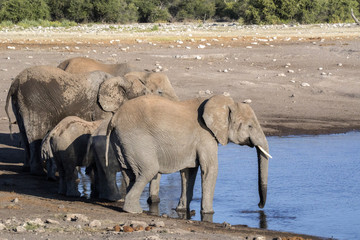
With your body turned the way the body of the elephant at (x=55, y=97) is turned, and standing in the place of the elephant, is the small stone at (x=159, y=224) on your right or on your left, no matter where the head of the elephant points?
on your right

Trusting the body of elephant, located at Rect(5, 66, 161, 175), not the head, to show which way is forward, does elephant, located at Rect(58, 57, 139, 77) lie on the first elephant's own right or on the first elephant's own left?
on the first elephant's own left

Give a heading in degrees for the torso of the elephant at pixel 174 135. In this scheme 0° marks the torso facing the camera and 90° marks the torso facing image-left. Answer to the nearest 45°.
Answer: approximately 270°

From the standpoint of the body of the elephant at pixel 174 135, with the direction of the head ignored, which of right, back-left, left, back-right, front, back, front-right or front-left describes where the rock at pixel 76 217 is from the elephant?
back-right

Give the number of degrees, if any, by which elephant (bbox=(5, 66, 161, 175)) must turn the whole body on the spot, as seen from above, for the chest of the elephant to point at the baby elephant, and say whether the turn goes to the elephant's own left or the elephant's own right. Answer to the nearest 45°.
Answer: approximately 90° to the elephant's own right

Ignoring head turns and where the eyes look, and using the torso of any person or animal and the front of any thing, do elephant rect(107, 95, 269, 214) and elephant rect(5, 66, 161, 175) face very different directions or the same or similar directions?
same or similar directions

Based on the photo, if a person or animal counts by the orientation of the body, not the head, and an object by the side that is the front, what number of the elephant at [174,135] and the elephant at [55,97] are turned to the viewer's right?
2

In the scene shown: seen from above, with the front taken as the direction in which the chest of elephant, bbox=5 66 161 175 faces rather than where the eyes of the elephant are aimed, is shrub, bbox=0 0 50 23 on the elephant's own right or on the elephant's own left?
on the elephant's own left

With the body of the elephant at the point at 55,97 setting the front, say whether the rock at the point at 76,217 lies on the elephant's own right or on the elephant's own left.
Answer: on the elephant's own right

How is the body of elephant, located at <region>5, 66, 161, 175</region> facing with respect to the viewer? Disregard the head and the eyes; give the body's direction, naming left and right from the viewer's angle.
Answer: facing to the right of the viewer

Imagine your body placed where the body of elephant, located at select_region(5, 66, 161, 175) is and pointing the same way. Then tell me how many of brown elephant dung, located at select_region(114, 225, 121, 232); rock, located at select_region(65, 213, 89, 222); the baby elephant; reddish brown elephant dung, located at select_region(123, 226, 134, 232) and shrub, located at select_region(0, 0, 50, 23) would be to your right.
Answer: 4

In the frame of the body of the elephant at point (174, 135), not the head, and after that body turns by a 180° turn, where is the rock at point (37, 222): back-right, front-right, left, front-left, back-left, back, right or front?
front-left

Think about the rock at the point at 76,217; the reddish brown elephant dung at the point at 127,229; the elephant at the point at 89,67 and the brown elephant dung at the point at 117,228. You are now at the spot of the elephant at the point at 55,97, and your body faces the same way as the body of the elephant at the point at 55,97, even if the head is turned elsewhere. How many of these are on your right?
3
